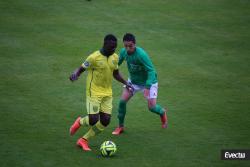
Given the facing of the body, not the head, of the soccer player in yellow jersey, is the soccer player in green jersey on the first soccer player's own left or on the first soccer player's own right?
on the first soccer player's own left

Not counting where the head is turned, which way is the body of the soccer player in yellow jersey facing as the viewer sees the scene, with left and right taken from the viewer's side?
facing the viewer and to the right of the viewer

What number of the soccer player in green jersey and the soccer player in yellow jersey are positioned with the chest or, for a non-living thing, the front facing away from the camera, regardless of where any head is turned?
0

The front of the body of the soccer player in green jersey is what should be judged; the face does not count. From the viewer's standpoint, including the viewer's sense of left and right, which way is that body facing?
facing the viewer and to the left of the viewer

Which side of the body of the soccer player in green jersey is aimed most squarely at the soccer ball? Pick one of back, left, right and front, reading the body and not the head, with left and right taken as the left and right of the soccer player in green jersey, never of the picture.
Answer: front

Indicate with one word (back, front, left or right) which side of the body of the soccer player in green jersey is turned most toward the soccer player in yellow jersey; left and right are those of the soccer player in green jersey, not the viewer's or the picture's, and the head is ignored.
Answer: front

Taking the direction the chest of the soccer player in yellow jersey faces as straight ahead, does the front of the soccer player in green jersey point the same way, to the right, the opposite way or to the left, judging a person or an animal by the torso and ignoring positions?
to the right
